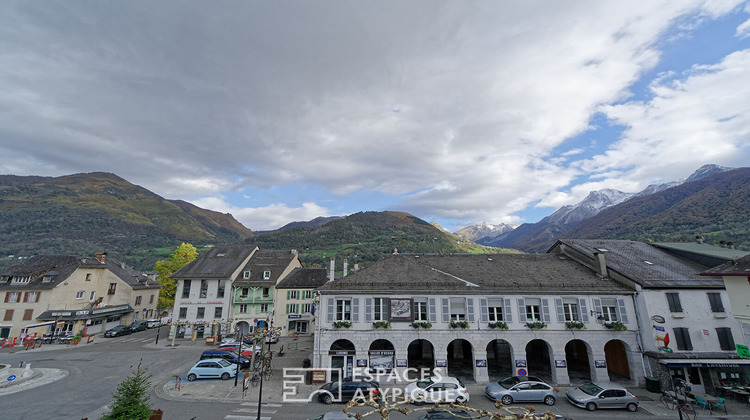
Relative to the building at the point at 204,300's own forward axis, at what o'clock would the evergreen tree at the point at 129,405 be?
The evergreen tree is roughly at 12 o'clock from the building.

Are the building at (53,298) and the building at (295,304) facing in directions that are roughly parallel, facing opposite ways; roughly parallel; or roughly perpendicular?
roughly perpendicular

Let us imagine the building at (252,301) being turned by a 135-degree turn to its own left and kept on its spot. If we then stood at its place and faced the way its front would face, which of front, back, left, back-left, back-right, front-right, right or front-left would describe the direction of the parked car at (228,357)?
back-right

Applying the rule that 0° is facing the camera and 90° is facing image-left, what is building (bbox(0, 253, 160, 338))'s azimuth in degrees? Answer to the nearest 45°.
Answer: approximately 315°

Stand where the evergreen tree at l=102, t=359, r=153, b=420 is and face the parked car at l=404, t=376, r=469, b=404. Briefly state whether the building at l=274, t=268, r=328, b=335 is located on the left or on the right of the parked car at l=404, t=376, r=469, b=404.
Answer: left

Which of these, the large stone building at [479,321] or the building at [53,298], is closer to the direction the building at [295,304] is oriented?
the large stone building

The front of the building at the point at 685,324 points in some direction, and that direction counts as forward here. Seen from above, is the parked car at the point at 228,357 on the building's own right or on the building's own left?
on the building's own right

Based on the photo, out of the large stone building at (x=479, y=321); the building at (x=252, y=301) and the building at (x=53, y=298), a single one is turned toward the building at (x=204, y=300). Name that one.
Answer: the building at (x=53, y=298)

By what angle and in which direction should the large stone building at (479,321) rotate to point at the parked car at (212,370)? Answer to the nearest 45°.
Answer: approximately 90° to its right

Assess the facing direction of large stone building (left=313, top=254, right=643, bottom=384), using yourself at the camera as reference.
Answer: facing the viewer

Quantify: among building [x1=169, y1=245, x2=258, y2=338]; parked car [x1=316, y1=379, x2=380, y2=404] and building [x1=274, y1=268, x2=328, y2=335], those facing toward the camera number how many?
2

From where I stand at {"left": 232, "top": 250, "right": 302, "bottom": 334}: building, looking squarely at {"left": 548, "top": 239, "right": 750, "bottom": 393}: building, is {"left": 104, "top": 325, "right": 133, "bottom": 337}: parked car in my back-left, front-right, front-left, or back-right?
back-right

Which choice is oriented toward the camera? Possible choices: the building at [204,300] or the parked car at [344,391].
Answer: the building

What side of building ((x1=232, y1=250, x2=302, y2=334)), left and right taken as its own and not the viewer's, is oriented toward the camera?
front

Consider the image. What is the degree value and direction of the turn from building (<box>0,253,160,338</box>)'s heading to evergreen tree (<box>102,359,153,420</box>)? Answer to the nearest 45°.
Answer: approximately 45° to its right

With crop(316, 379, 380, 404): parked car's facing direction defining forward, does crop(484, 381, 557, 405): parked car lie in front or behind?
behind

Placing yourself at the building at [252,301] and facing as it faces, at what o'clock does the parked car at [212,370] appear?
The parked car is roughly at 12 o'clock from the building.

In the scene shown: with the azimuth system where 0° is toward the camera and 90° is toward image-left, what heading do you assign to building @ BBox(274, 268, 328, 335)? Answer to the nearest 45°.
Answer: approximately 0°
